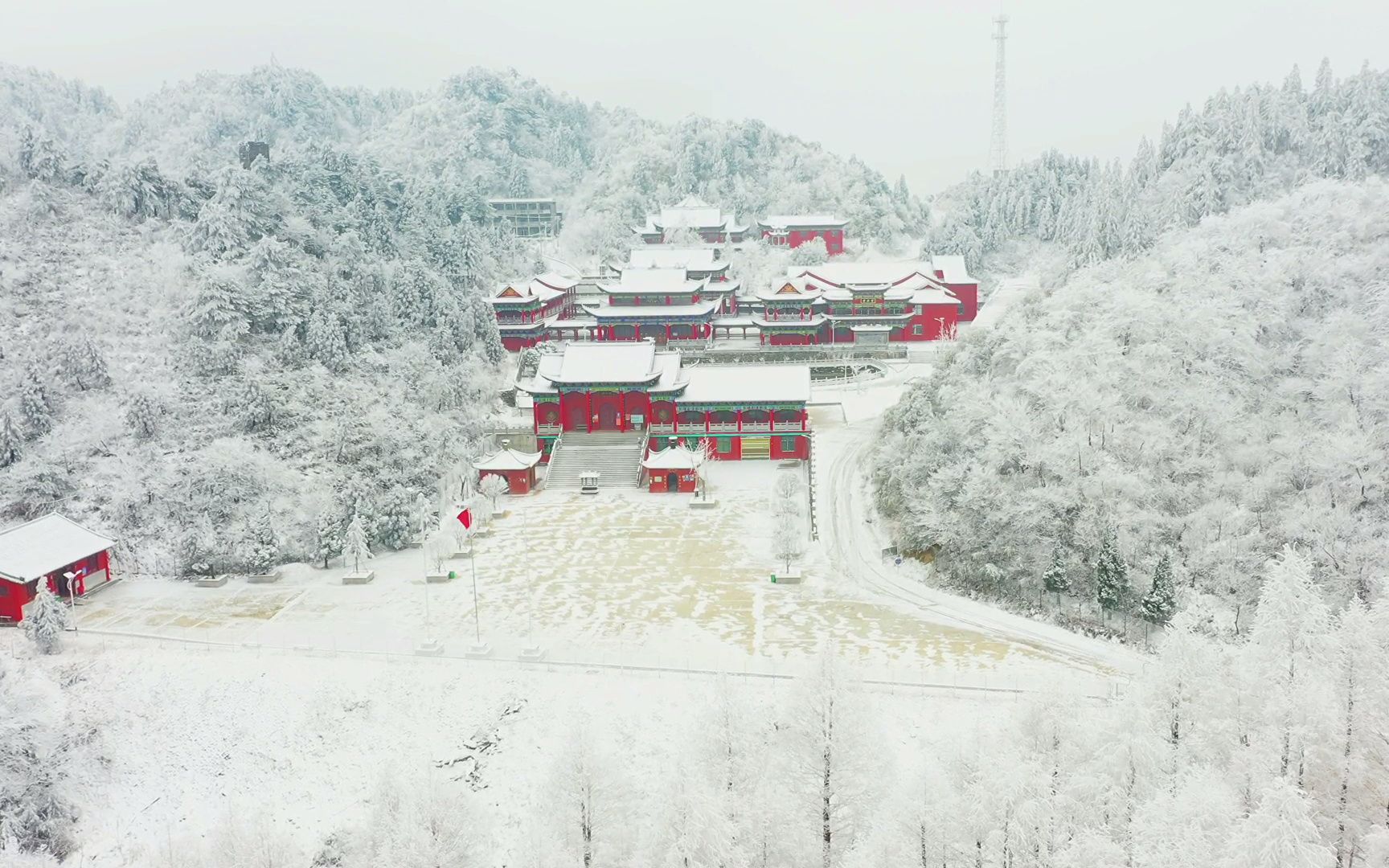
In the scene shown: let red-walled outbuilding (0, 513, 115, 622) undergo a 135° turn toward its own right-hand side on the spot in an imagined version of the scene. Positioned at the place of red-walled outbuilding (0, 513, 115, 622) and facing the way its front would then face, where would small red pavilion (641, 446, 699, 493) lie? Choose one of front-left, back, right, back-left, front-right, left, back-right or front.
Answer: back

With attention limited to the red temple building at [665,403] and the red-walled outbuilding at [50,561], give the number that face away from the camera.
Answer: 0

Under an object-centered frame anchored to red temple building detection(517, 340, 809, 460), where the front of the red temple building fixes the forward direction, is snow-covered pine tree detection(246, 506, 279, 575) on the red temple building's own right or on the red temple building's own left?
on the red temple building's own right

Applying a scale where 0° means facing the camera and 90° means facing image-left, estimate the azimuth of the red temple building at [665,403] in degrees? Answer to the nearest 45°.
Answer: approximately 0°

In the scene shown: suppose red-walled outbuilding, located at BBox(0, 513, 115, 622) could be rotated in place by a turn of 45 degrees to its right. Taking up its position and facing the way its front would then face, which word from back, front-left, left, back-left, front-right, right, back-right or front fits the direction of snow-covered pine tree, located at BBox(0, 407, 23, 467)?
back

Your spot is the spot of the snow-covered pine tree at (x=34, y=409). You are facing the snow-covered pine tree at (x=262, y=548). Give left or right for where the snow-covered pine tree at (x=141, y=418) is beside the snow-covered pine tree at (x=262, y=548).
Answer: left

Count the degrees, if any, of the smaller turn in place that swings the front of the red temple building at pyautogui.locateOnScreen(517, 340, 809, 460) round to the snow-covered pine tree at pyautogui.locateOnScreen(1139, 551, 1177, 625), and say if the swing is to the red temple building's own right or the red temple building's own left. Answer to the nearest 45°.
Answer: approximately 45° to the red temple building's own left

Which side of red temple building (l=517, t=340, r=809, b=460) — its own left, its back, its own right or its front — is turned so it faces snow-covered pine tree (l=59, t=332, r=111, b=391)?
right

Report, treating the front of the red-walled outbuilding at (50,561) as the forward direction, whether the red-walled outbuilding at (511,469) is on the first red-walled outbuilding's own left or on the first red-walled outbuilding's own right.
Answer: on the first red-walled outbuilding's own left

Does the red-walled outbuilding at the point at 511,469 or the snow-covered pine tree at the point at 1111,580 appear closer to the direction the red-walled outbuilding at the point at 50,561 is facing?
the snow-covered pine tree

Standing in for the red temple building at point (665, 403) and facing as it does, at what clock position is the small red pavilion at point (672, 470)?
The small red pavilion is roughly at 12 o'clock from the red temple building.

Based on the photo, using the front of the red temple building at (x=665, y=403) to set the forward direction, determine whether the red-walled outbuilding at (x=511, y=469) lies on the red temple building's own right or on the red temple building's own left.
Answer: on the red temple building's own right

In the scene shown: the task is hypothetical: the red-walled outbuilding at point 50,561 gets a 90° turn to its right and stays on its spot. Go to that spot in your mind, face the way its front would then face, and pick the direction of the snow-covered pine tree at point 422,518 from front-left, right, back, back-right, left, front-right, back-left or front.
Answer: back-left

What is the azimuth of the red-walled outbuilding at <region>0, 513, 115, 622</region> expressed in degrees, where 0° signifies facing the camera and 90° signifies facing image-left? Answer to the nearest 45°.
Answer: approximately 315°
